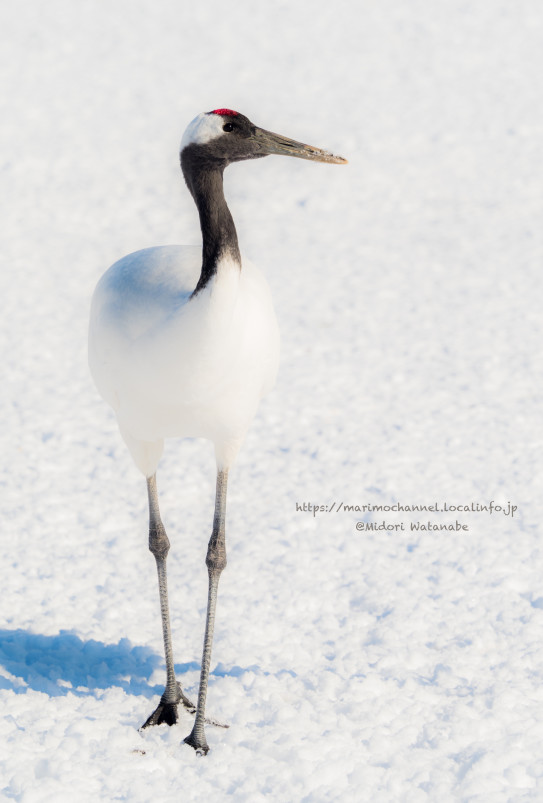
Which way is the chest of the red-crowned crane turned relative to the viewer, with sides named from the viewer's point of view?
facing the viewer and to the right of the viewer
